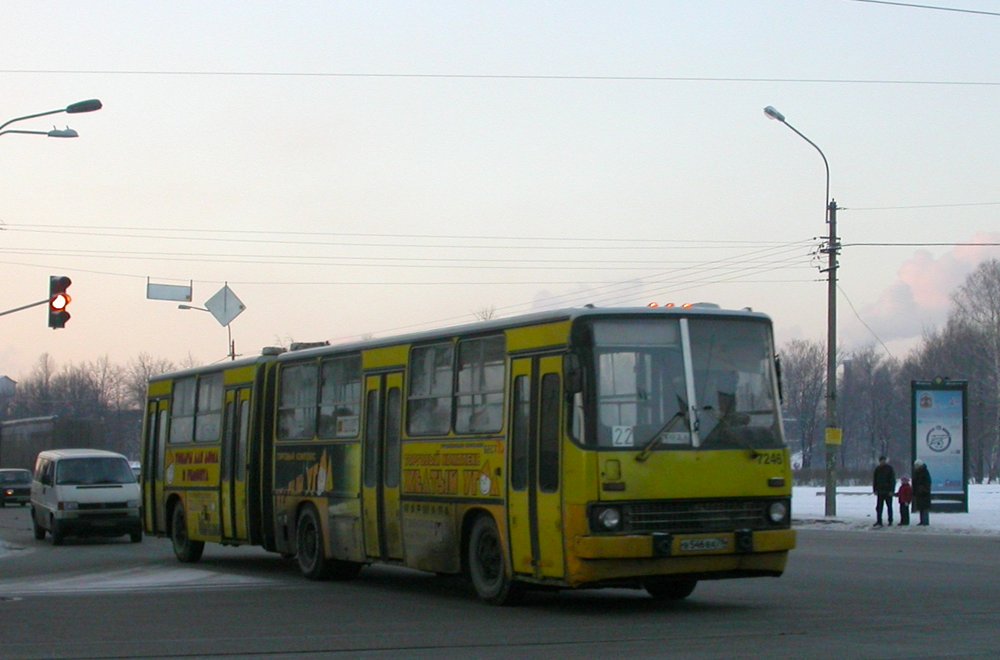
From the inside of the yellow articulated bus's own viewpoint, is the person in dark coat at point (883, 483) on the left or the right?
on its left

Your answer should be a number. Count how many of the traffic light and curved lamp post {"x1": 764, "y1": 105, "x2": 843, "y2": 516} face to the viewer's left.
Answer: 1

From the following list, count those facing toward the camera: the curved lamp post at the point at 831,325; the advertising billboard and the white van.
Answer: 2

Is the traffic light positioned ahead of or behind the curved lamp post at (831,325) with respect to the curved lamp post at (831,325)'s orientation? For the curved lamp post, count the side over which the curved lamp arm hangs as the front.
ahead

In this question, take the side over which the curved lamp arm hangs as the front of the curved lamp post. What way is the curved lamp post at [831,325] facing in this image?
to the viewer's left

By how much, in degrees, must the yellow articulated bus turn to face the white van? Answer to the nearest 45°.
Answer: approximately 180°

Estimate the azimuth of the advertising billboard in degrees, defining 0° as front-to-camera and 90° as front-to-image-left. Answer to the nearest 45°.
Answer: approximately 0°

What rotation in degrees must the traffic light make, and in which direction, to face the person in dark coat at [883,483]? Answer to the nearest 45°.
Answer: approximately 45° to its left

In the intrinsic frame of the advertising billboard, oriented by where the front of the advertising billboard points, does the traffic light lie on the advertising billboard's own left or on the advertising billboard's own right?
on the advertising billboard's own right

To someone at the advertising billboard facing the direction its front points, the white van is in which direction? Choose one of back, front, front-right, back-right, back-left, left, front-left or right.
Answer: front-right

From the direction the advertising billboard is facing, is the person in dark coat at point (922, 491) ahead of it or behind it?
ahead
